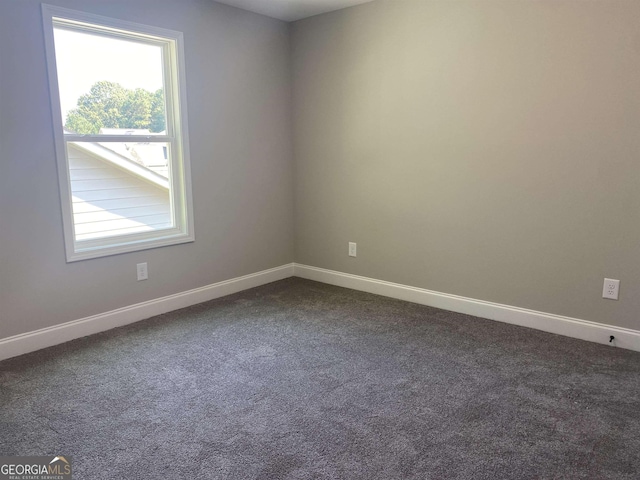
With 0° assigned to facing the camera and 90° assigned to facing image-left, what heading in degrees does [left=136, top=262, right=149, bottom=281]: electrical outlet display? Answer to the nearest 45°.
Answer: approximately 315°
